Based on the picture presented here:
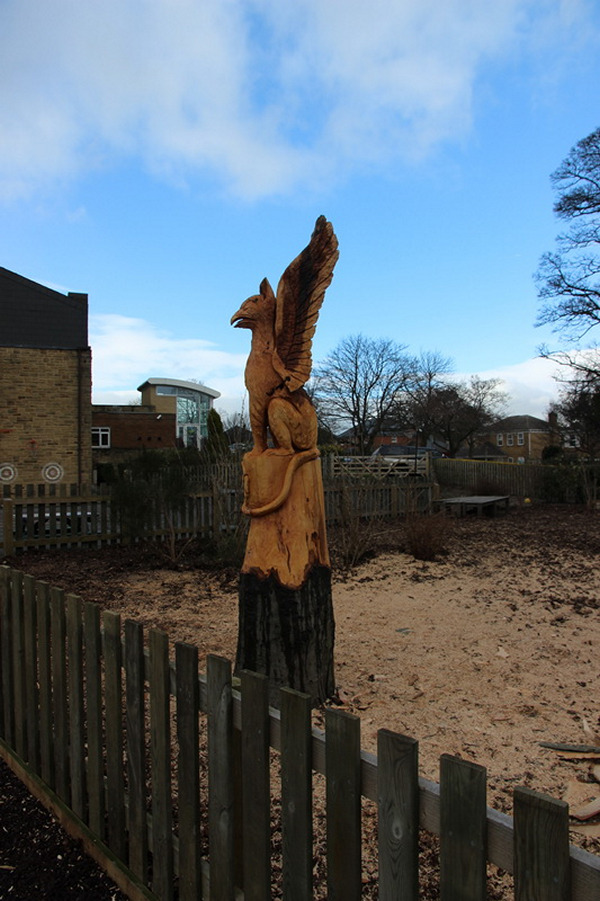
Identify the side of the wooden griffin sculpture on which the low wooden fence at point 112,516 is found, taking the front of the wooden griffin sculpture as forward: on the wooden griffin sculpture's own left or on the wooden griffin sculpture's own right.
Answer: on the wooden griffin sculpture's own right

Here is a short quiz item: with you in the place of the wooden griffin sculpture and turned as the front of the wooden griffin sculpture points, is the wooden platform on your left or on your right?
on your right

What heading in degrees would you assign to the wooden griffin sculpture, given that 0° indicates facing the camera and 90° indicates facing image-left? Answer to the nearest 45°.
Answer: approximately 90°

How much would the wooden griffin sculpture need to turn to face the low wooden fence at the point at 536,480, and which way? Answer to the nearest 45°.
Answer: approximately 135° to its right

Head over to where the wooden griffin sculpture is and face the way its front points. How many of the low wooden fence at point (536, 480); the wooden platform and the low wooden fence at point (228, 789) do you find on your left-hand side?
1

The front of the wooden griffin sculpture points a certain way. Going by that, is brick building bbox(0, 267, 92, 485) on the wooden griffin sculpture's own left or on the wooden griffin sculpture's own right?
on the wooden griffin sculpture's own right

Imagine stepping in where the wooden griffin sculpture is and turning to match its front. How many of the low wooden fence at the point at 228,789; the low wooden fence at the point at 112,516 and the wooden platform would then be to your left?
1

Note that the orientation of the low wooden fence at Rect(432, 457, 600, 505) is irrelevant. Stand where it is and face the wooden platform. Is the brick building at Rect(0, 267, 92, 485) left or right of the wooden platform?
right

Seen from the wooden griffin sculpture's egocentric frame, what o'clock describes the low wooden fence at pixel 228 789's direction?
The low wooden fence is roughly at 9 o'clock from the wooden griffin sculpture.

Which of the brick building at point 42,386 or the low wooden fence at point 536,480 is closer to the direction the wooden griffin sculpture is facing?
the brick building
